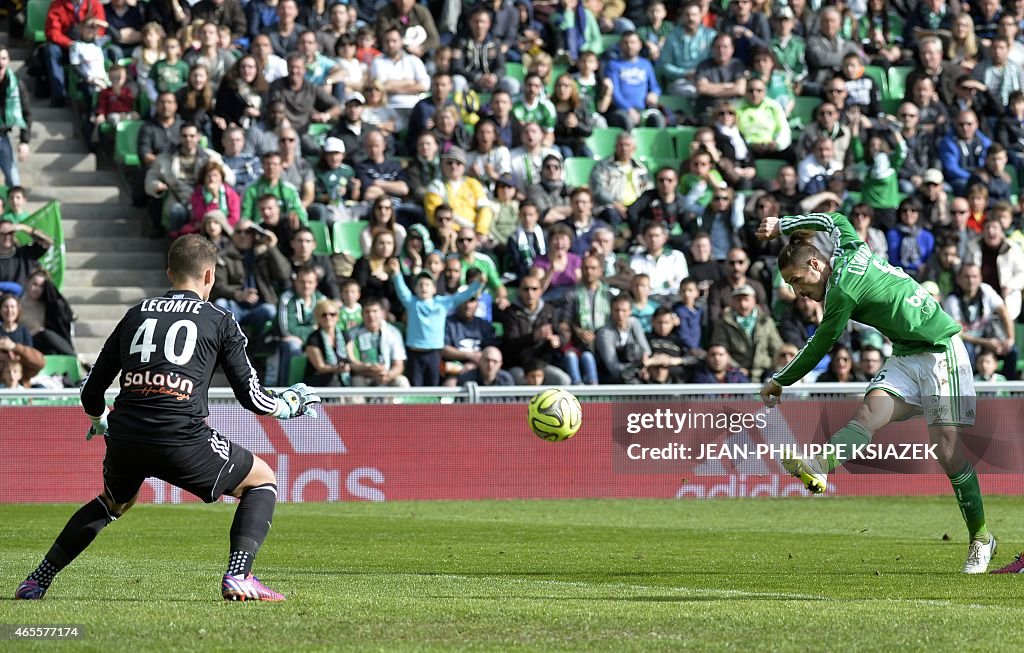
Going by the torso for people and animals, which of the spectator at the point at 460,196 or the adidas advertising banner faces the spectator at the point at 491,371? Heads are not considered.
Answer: the spectator at the point at 460,196

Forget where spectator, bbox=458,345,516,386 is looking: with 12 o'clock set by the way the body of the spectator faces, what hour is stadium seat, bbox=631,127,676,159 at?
The stadium seat is roughly at 7 o'clock from the spectator.

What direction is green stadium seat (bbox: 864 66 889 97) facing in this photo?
toward the camera

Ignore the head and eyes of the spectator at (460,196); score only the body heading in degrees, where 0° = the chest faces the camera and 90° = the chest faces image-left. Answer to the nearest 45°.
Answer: approximately 0°

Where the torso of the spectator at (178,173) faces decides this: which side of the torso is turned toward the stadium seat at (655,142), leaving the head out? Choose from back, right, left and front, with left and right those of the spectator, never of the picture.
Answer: left

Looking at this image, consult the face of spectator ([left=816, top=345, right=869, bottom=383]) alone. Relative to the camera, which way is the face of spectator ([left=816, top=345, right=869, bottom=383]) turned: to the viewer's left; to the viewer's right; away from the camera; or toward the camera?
toward the camera

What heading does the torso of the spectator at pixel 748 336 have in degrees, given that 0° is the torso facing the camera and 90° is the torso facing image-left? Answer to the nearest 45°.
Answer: approximately 0°

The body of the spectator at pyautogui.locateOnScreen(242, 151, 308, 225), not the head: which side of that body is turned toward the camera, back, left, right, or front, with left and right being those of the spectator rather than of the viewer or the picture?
front

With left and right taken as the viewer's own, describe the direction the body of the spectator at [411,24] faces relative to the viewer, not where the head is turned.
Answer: facing the viewer

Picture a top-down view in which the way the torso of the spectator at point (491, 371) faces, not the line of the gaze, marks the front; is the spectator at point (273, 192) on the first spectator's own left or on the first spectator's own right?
on the first spectator's own right

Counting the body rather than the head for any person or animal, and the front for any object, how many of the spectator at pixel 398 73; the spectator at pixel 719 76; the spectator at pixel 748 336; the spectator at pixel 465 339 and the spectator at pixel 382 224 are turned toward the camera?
5

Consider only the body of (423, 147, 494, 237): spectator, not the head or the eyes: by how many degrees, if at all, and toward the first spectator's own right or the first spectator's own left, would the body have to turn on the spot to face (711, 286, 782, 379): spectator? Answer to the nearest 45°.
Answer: approximately 45° to the first spectator's own left

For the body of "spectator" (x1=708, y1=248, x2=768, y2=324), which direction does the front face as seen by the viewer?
toward the camera
